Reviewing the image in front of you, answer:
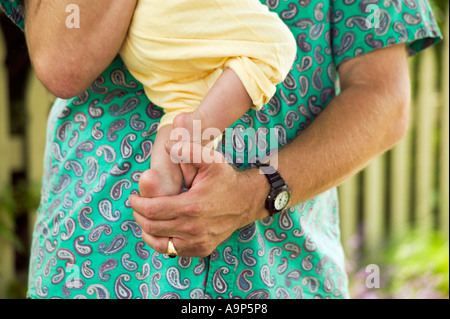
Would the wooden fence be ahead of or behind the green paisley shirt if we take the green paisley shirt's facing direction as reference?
behind

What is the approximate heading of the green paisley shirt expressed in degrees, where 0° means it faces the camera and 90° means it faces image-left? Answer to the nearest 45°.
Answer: approximately 0°
